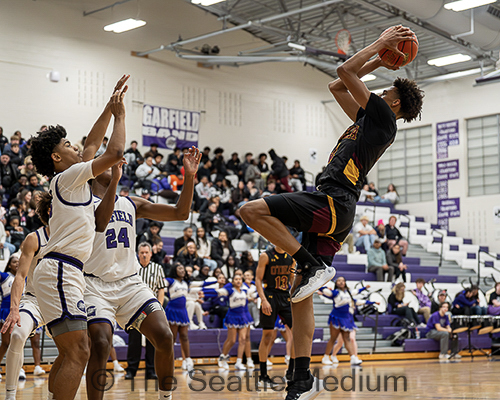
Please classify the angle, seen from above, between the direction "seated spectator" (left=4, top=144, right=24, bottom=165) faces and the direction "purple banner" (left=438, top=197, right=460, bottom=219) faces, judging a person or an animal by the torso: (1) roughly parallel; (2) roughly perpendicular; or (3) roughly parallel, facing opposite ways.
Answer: roughly perpendicular

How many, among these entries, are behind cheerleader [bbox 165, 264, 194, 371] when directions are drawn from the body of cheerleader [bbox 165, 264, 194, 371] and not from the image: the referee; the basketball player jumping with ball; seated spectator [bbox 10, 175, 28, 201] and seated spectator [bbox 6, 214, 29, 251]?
2

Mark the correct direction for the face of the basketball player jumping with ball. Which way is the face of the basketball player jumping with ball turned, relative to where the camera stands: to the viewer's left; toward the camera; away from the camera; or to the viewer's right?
to the viewer's left

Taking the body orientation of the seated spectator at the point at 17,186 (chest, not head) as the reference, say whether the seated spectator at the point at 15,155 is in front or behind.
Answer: behind

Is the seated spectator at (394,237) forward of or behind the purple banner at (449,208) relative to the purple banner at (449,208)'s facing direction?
forward

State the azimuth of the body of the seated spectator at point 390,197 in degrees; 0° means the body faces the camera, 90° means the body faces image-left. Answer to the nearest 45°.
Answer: approximately 45°

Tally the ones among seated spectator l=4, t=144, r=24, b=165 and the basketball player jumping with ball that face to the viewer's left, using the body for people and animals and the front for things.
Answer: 1

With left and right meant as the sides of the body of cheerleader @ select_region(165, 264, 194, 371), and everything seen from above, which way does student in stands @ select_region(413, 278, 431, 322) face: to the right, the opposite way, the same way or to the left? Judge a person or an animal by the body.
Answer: the same way

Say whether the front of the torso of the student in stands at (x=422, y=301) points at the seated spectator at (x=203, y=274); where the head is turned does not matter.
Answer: no

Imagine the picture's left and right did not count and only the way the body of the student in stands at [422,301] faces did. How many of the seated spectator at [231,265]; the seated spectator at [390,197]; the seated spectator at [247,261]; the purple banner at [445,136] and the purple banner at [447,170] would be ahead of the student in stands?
2
